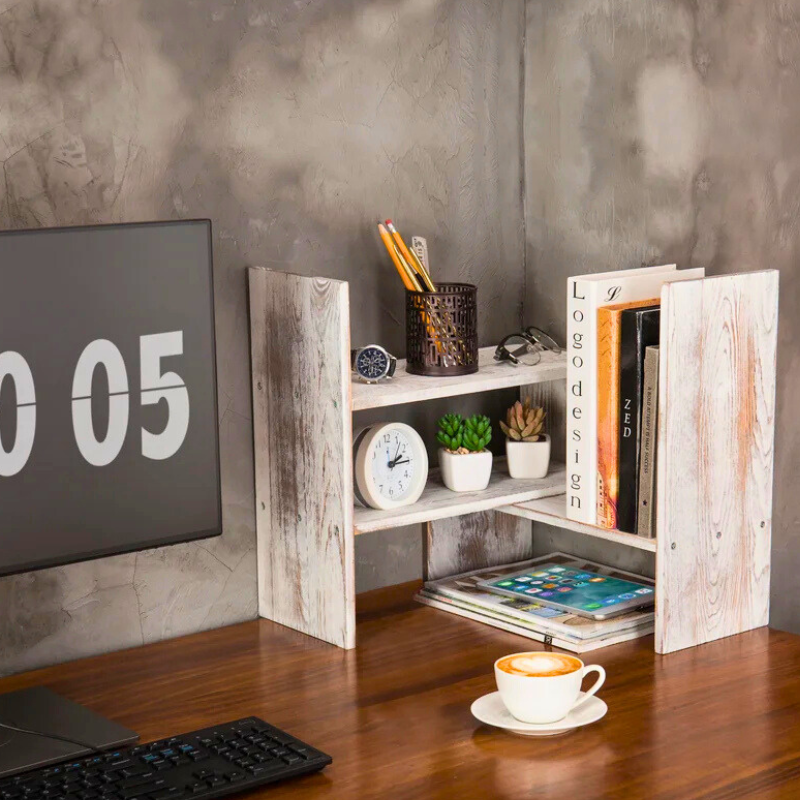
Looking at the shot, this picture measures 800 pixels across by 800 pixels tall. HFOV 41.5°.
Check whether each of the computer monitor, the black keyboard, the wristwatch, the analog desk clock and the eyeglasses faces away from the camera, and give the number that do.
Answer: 0

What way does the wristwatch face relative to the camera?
toward the camera

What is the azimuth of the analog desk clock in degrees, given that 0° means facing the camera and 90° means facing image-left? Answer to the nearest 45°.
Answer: approximately 315°

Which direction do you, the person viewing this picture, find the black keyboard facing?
facing the viewer and to the right of the viewer

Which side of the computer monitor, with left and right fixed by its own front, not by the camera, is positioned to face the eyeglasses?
left

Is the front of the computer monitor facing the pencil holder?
no

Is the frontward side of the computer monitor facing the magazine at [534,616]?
no

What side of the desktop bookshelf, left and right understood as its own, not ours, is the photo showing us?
front
